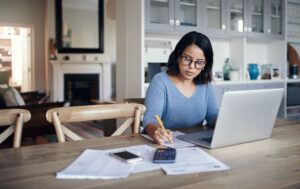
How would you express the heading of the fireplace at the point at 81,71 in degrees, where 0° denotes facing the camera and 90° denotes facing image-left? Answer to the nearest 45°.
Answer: approximately 0°

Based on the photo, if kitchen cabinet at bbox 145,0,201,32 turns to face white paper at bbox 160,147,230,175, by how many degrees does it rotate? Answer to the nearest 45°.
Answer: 0° — it already faces it

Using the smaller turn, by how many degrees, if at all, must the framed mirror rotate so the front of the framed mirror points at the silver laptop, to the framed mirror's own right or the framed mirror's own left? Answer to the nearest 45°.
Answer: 0° — it already faces it

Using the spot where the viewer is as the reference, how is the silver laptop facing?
facing away from the viewer and to the left of the viewer

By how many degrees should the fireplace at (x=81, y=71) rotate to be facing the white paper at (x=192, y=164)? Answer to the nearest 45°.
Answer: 0° — it already faces it

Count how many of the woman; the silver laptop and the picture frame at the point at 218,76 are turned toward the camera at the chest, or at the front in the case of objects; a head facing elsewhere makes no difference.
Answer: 2

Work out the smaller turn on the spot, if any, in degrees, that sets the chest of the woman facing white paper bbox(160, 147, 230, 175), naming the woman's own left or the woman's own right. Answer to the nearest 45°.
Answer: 0° — they already face it

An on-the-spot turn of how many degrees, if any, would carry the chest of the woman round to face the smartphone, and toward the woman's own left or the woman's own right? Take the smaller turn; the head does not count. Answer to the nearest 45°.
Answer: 0° — they already face it
